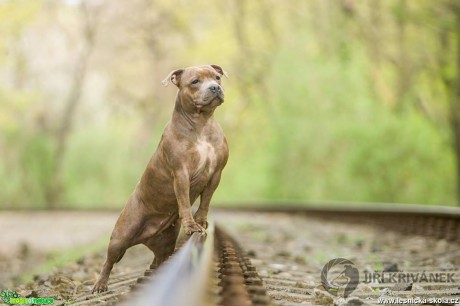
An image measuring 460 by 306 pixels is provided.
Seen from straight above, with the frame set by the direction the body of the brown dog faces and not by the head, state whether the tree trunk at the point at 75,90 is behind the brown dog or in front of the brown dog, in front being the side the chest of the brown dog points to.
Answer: behind

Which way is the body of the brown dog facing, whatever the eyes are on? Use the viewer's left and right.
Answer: facing the viewer and to the right of the viewer
